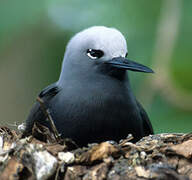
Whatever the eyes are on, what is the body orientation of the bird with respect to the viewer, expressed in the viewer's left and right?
facing the viewer and to the right of the viewer
